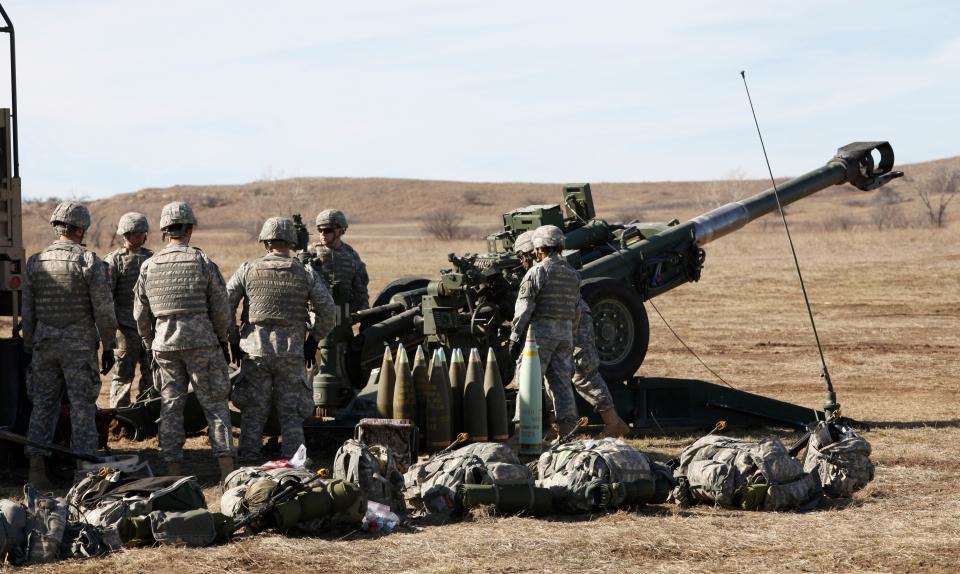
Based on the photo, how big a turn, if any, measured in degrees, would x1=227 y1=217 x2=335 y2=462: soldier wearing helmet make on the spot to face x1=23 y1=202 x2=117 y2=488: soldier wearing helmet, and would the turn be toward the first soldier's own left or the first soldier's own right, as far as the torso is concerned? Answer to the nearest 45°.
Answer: approximately 90° to the first soldier's own left

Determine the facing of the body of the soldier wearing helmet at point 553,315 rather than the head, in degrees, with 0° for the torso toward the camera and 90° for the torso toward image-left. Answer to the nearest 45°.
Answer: approximately 135°

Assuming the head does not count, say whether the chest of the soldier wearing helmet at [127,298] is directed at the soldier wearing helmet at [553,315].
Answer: no

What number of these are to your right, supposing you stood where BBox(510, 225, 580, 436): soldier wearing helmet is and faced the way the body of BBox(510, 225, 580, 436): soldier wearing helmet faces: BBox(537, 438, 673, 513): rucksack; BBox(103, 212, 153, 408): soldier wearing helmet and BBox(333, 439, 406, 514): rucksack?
0

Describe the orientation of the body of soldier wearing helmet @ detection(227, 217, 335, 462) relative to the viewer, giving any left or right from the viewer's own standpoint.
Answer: facing away from the viewer

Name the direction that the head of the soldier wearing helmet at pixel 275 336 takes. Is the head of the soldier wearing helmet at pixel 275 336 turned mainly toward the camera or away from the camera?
away from the camera

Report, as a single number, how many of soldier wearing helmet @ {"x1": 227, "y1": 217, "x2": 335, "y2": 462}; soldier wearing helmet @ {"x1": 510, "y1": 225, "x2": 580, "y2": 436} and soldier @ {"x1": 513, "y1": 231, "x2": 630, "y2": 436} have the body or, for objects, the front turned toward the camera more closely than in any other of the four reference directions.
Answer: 0

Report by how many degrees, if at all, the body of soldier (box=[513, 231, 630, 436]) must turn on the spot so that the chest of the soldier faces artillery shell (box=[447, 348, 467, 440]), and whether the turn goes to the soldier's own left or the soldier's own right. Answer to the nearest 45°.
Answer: approximately 45° to the soldier's own left

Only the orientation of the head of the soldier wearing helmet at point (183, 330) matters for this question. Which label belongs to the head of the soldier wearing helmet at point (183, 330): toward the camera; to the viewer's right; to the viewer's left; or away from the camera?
away from the camera

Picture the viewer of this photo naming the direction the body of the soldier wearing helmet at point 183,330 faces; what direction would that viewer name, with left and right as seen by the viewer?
facing away from the viewer

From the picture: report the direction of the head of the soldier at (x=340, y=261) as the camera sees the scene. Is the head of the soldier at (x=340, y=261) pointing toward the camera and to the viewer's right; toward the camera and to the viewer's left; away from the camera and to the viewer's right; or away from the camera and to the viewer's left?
toward the camera and to the viewer's left

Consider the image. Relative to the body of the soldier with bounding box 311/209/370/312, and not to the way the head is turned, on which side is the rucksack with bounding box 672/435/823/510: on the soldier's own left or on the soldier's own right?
on the soldier's own left

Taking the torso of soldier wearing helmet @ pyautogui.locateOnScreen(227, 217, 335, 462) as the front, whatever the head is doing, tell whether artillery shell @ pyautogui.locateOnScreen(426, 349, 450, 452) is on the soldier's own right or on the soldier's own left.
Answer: on the soldier's own right
